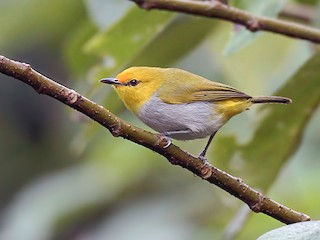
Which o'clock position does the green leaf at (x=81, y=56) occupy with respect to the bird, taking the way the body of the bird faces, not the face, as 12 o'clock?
The green leaf is roughly at 2 o'clock from the bird.

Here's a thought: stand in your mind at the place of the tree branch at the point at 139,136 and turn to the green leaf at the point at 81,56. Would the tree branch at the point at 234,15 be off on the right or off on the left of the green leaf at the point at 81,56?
right

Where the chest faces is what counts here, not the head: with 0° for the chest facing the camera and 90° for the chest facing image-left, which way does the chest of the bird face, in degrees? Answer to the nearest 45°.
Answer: approximately 90°
